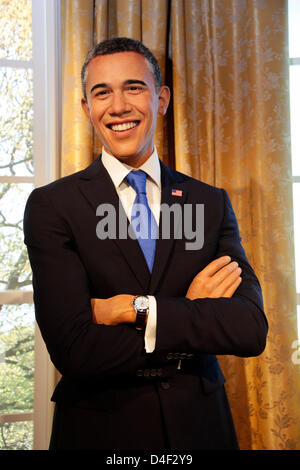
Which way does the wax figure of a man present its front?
toward the camera
